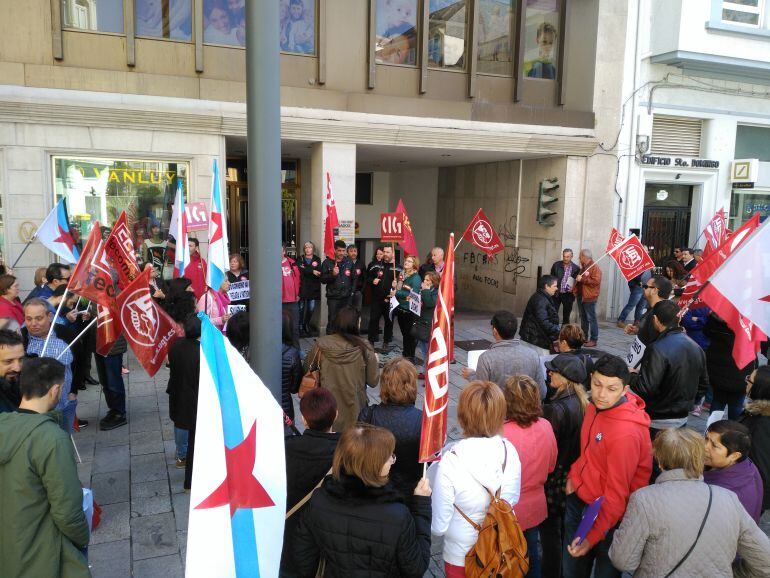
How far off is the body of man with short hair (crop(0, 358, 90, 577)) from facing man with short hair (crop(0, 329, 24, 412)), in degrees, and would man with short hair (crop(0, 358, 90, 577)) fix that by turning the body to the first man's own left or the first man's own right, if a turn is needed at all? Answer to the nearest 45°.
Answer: approximately 45° to the first man's own left

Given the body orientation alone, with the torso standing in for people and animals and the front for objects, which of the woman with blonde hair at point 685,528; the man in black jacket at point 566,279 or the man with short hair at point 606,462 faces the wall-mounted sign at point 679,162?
the woman with blonde hair

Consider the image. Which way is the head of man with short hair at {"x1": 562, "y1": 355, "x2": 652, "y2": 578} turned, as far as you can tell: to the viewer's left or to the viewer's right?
to the viewer's left

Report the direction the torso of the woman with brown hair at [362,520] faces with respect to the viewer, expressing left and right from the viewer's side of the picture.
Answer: facing away from the viewer and to the right of the viewer

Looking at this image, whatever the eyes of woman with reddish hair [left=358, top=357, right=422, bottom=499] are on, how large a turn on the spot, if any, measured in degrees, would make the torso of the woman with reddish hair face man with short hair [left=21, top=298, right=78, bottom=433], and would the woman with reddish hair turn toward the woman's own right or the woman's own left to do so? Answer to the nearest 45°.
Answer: approximately 45° to the woman's own left

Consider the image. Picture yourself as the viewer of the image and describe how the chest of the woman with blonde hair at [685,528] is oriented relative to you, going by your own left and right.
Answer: facing away from the viewer

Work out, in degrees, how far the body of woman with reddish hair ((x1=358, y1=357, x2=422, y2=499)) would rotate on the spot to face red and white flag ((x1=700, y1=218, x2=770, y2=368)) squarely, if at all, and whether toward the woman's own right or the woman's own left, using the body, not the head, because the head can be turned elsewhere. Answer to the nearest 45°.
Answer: approximately 45° to the woman's own right

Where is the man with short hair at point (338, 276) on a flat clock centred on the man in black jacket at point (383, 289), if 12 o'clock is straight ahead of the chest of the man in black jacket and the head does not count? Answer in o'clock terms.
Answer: The man with short hair is roughly at 3 o'clock from the man in black jacket.

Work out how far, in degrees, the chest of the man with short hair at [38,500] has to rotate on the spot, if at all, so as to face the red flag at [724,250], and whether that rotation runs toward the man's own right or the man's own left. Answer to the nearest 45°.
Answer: approximately 45° to the man's own right

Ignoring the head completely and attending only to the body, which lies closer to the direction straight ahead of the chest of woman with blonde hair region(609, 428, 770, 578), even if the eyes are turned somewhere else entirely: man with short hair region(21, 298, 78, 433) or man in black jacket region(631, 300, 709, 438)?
the man in black jacket

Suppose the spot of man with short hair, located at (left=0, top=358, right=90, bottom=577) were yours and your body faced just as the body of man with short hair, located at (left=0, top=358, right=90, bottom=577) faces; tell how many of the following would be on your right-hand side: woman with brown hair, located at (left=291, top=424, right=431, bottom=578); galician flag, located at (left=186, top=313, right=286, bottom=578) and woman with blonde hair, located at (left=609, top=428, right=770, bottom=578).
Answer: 3

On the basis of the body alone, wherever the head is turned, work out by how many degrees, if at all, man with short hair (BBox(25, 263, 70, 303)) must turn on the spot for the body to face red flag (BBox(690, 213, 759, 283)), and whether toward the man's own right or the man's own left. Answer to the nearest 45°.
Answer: approximately 45° to the man's own right

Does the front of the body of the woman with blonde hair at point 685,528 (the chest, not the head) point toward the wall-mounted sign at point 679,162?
yes
